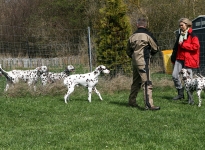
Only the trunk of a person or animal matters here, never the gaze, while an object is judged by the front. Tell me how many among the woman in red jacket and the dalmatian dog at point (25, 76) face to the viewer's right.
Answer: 1

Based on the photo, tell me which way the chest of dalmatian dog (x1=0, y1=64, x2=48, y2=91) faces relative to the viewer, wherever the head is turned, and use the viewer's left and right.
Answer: facing to the right of the viewer

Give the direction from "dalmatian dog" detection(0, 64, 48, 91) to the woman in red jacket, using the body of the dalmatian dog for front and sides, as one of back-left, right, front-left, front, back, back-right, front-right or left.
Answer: front-right

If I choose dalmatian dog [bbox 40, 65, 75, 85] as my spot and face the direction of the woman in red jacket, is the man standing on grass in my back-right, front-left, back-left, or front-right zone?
front-right

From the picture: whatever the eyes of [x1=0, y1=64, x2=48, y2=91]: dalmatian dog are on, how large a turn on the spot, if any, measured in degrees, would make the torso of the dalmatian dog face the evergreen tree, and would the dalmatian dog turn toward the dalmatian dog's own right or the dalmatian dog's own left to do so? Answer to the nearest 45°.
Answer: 0° — it already faces it

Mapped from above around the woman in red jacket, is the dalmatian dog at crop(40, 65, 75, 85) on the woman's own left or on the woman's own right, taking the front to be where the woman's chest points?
on the woman's own right

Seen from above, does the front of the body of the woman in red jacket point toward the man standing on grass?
yes

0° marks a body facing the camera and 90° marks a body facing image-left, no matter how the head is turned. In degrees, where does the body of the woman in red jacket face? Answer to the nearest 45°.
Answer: approximately 45°

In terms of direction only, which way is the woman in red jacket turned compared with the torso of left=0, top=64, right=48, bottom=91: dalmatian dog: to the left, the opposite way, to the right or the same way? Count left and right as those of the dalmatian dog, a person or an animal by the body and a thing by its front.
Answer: the opposite way

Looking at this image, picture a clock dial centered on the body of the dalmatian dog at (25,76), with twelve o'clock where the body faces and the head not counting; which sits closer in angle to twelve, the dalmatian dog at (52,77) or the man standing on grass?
the dalmatian dog
